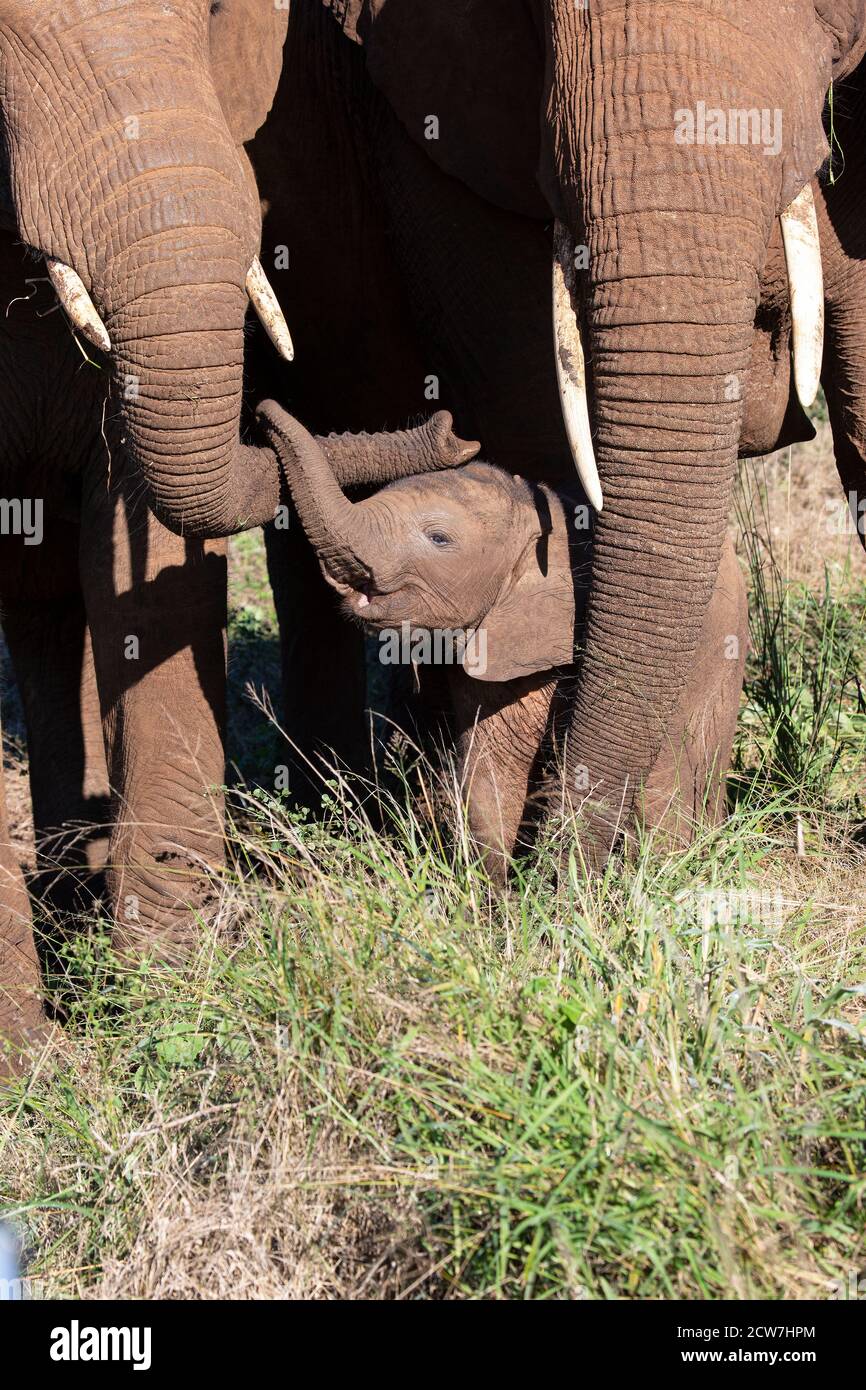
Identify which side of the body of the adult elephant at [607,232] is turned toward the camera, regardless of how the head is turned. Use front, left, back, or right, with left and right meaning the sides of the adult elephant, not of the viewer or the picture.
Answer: front

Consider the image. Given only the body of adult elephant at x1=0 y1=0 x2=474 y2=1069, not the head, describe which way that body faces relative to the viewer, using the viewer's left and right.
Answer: facing the viewer and to the right of the viewer

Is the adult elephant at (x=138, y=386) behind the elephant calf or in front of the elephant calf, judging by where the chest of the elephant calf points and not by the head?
in front

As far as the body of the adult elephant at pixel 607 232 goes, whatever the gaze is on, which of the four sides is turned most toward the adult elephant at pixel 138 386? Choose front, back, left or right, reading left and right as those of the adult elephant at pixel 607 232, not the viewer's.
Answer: right

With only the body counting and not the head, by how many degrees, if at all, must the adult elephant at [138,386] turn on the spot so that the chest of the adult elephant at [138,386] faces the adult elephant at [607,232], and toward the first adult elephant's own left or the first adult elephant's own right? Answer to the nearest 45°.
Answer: approximately 45° to the first adult elephant's own left
